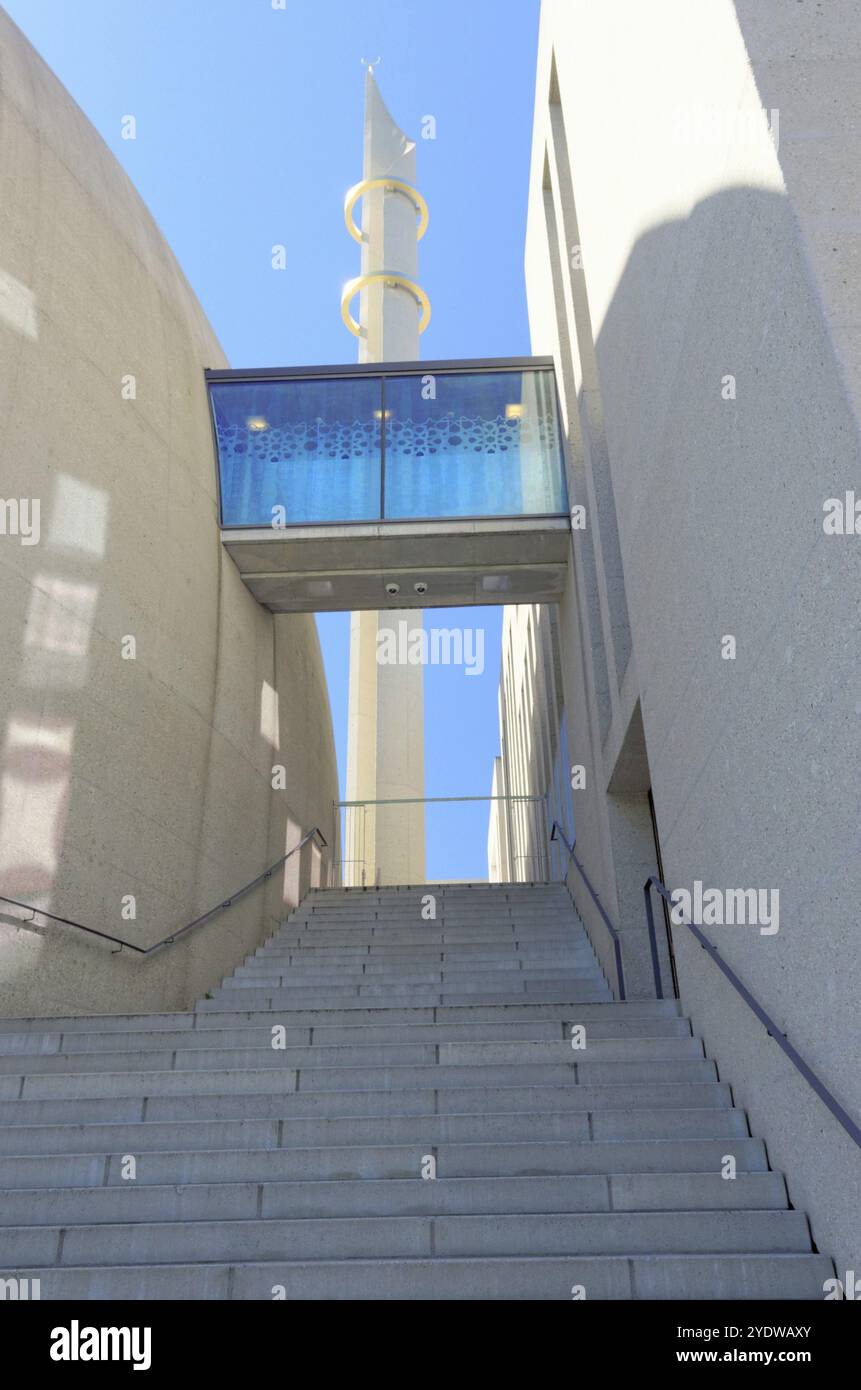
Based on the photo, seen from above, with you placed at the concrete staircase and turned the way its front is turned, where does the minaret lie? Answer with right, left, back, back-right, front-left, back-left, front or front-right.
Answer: back

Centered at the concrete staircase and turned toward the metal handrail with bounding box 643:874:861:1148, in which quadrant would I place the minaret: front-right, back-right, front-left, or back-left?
back-left

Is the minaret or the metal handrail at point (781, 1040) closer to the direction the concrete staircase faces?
the metal handrail

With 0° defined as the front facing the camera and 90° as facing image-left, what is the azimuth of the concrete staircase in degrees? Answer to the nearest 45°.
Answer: approximately 0°

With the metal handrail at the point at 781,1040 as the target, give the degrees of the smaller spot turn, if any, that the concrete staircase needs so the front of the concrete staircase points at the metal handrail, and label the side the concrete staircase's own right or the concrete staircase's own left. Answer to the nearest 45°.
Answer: approximately 45° to the concrete staircase's own left
